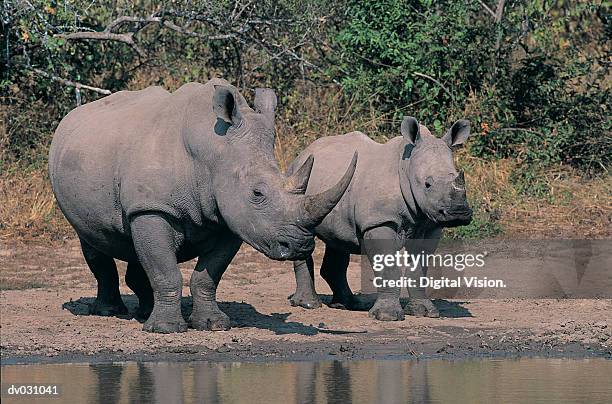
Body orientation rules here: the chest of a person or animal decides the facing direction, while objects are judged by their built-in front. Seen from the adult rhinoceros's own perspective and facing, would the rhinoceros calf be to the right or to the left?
on its left

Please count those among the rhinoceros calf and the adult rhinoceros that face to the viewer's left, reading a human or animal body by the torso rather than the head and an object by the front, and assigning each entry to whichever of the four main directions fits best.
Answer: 0

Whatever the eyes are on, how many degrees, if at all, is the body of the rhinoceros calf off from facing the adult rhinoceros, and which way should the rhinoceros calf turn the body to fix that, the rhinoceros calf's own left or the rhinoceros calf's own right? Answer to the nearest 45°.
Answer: approximately 90° to the rhinoceros calf's own right

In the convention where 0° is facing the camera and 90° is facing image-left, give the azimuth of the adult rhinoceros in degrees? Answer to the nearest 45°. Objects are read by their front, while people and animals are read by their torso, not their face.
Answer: approximately 315°

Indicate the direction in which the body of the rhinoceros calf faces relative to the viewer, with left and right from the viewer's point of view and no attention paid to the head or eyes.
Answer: facing the viewer and to the right of the viewer
